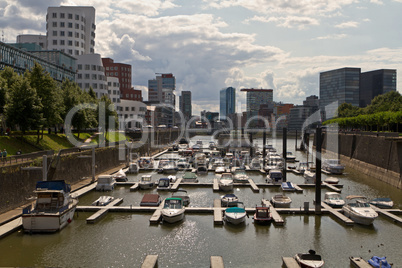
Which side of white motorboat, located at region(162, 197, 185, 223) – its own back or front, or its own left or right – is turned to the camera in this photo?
front

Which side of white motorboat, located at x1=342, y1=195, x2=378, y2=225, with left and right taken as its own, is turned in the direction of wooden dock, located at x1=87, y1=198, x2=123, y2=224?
right

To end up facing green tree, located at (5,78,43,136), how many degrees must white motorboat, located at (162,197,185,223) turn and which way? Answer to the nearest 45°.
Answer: approximately 135° to its right

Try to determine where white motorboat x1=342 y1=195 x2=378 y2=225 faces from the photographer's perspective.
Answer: facing the viewer and to the right of the viewer

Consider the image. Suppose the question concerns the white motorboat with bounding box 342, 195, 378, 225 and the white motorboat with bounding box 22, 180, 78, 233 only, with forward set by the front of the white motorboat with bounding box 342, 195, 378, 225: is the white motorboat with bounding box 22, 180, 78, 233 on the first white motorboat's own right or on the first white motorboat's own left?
on the first white motorboat's own right

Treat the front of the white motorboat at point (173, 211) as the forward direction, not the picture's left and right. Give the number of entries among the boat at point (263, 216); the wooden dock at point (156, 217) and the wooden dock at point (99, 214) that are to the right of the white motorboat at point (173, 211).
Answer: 2

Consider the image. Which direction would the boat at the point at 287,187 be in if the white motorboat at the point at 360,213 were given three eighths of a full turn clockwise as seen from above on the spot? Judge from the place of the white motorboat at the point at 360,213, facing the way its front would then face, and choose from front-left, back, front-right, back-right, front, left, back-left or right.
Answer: front-right

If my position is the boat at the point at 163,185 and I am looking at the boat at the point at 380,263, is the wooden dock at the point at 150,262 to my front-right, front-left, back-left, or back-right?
front-right
